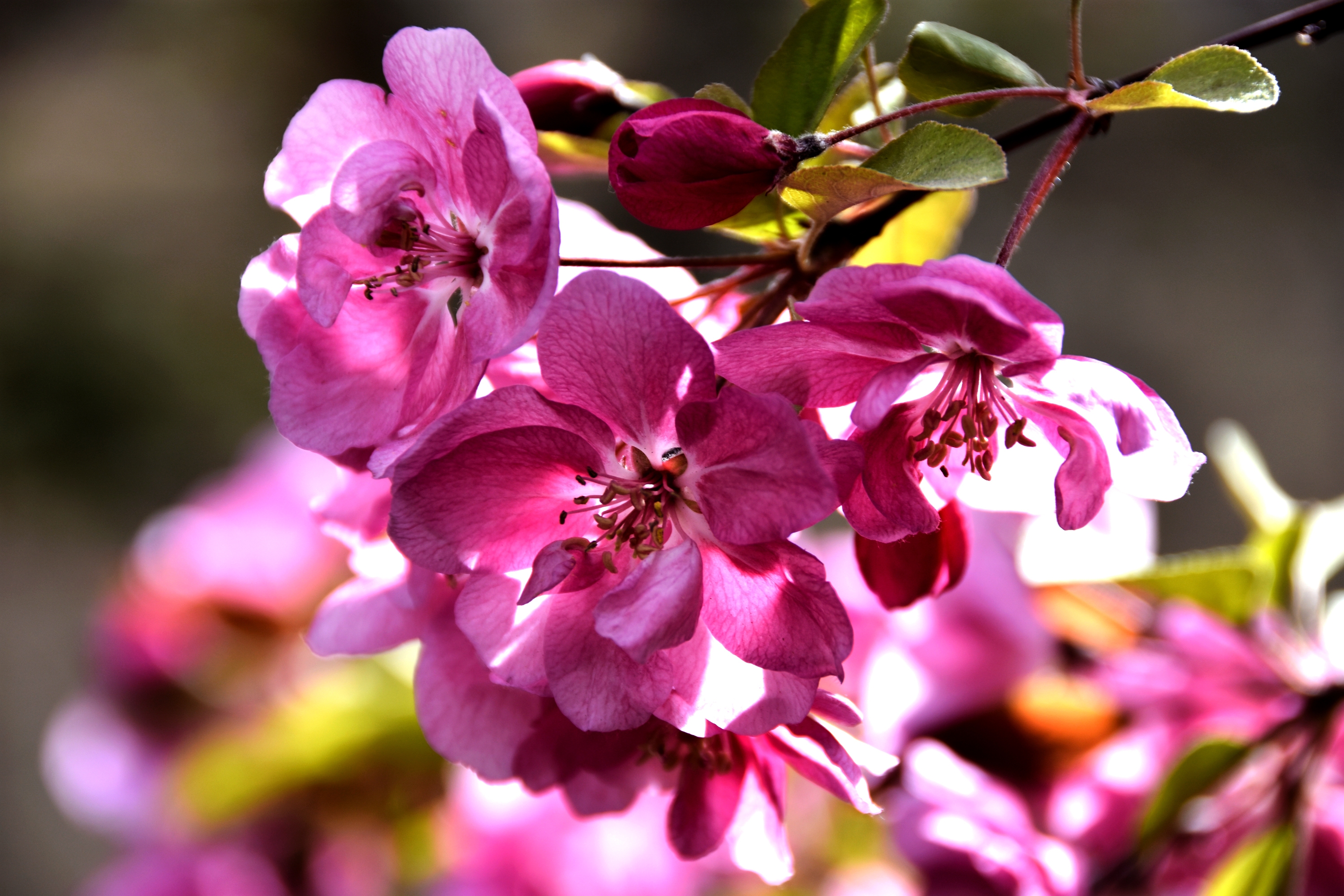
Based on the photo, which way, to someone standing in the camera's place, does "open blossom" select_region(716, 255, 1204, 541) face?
facing the viewer
